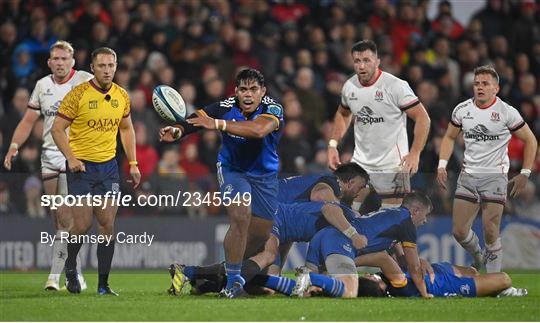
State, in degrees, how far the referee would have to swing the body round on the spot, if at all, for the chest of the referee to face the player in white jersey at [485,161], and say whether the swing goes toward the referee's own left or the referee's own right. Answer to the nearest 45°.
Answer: approximately 45° to the referee's own left

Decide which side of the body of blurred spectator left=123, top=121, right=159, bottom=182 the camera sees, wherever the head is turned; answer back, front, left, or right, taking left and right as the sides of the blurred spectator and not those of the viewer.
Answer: front

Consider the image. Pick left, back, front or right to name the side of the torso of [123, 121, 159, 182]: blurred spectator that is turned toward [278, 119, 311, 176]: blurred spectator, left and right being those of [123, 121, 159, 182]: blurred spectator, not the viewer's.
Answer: left

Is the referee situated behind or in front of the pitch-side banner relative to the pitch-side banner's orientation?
in front

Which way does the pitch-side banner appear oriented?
toward the camera

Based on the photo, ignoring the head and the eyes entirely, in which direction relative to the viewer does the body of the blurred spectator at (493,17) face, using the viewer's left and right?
facing the viewer

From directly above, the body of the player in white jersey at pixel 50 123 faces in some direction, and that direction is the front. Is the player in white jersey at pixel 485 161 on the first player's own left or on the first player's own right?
on the first player's own left

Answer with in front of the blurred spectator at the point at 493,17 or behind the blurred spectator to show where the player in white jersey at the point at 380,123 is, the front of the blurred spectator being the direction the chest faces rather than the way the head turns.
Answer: in front

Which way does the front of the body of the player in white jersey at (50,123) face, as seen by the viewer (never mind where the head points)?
toward the camera

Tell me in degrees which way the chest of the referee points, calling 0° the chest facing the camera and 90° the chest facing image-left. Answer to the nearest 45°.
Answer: approximately 315°
